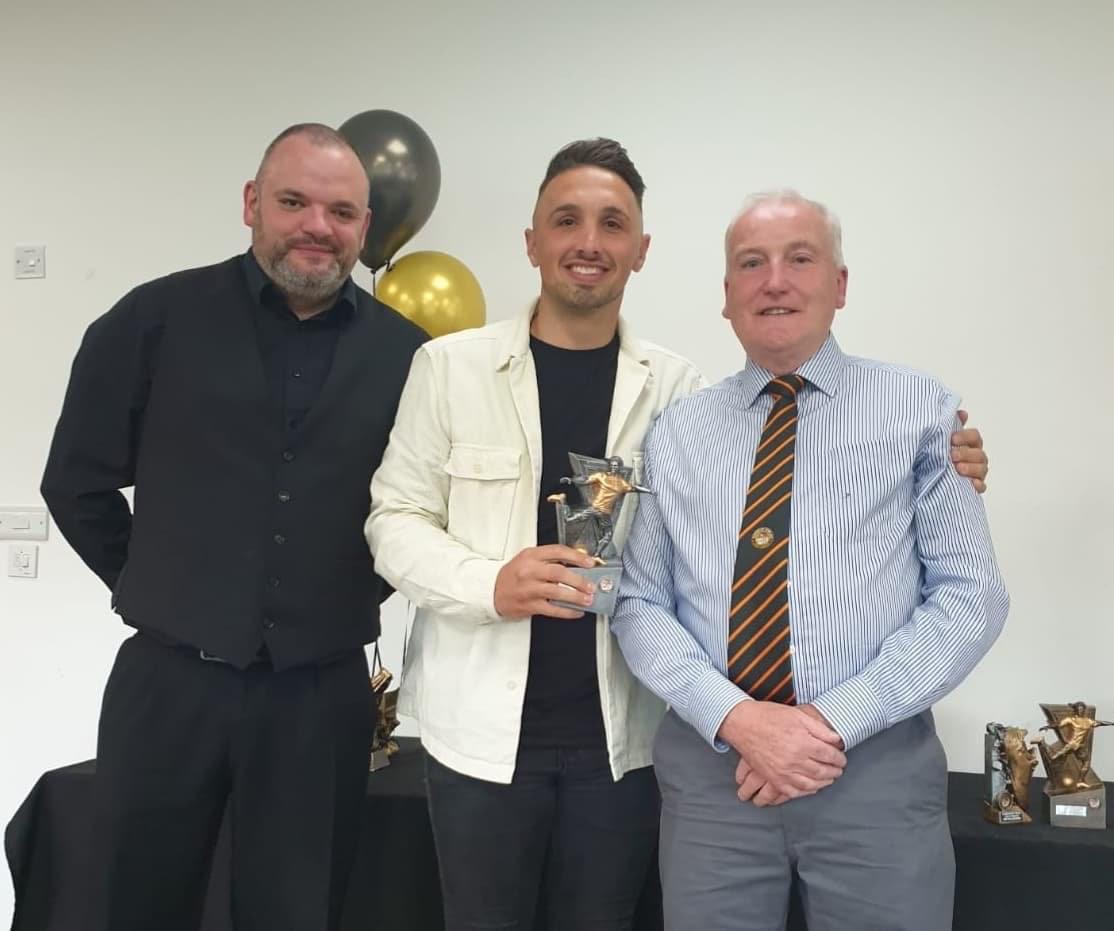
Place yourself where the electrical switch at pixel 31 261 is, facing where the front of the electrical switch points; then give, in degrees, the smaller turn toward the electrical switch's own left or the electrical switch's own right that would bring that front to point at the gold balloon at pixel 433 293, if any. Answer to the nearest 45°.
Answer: approximately 45° to the electrical switch's own left

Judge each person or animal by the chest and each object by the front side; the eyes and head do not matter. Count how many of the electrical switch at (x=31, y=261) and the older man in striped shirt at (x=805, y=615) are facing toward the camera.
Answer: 2

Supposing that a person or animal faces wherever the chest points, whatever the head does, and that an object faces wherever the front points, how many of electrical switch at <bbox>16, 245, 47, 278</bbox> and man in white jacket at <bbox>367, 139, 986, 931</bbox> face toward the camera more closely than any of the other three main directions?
2

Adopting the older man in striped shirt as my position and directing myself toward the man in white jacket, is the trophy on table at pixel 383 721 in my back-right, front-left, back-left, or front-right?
front-right

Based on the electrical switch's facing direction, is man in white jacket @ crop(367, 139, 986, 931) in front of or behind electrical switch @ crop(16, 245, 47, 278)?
in front

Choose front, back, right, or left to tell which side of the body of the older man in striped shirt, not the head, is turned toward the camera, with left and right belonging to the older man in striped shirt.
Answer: front

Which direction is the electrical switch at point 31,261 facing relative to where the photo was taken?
toward the camera

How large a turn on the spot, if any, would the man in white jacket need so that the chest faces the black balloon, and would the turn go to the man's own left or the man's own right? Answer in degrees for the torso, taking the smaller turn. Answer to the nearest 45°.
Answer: approximately 135° to the man's own right
